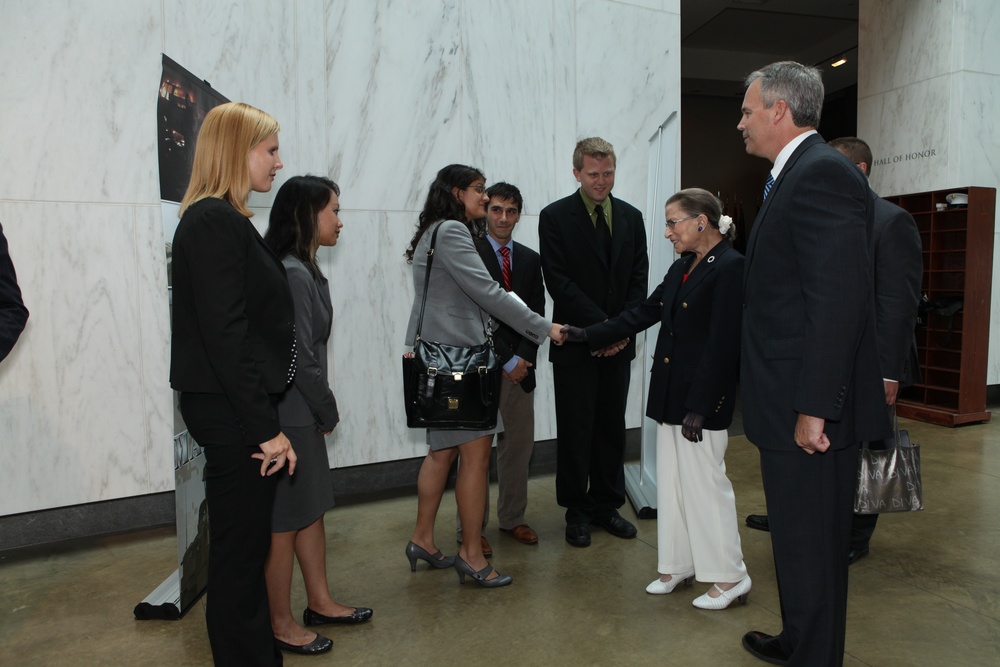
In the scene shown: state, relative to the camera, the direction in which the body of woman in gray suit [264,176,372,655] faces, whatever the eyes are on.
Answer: to the viewer's right

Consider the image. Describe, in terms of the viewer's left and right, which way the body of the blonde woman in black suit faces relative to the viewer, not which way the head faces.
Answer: facing to the right of the viewer

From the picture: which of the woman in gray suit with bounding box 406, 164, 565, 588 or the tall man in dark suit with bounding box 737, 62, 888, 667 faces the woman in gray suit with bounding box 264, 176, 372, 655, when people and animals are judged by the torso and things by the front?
the tall man in dark suit

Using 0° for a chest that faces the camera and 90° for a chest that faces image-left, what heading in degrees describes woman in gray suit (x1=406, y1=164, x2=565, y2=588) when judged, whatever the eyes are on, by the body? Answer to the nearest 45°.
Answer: approximately 270°

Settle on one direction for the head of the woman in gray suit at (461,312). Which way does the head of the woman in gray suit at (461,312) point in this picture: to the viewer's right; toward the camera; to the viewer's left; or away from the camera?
to the viewer's right

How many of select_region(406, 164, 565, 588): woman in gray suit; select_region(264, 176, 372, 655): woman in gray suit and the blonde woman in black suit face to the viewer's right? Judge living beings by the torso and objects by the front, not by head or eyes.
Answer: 3

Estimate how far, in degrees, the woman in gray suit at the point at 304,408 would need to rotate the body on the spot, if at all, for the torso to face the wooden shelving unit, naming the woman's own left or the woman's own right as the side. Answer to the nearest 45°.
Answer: approximately 45° to the woman's own left

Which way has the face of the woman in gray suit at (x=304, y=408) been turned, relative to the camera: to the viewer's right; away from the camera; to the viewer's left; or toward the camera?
to the viewer's right

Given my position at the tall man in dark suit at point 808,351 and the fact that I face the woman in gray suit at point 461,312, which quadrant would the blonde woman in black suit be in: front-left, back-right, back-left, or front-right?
front-left

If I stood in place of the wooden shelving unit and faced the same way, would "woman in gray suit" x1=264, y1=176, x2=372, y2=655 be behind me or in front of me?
in front

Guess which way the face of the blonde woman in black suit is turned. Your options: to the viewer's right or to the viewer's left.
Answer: to the viewer's right

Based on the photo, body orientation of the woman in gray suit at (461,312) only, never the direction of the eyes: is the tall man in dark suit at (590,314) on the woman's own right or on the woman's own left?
on the woman's own left

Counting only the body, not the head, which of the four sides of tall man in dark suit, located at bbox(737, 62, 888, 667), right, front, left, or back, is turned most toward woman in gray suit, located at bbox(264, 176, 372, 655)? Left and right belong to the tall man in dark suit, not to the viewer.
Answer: front

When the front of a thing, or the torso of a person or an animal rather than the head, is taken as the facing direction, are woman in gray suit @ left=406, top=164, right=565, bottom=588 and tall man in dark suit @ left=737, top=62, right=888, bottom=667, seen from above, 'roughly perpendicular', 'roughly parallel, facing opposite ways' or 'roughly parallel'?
roughly parallel, facing opposite ways

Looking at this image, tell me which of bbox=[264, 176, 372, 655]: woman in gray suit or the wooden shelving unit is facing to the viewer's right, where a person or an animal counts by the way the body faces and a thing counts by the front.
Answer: the woman in gray suit

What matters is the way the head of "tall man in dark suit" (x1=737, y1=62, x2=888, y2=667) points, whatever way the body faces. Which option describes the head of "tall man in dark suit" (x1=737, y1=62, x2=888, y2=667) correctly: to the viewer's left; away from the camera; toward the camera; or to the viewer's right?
to the viewer's left

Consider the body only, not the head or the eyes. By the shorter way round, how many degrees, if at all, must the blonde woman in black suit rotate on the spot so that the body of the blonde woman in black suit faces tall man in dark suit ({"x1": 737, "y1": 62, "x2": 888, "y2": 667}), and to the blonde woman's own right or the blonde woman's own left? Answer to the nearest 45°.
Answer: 0° — they already face them

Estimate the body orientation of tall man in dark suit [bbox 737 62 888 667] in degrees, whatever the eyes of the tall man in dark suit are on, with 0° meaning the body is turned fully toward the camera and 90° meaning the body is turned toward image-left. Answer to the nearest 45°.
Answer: approximately 90°
